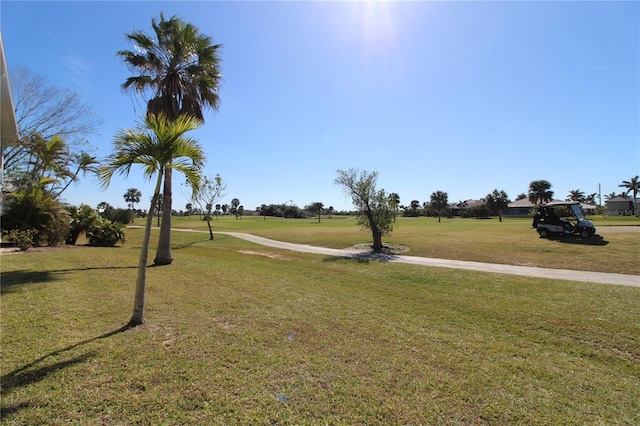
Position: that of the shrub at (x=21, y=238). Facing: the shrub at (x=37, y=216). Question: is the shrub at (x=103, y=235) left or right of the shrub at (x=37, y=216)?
right

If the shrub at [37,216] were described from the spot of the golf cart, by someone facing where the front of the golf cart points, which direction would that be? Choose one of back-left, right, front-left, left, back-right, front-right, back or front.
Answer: back-right

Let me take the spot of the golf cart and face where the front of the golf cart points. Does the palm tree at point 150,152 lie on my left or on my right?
on my right

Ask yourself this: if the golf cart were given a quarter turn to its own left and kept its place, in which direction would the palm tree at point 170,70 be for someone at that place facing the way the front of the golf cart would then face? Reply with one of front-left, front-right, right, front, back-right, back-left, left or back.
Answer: back-left

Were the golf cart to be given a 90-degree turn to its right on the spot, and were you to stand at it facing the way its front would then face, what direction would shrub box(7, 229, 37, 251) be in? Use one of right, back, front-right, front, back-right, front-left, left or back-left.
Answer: front-right

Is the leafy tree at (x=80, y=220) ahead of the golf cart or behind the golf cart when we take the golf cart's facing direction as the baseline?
behind

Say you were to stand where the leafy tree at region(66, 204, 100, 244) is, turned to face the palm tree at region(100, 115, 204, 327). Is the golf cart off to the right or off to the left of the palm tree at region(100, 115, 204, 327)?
left

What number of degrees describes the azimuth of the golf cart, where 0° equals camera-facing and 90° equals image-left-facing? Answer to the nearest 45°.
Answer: approximately 270°

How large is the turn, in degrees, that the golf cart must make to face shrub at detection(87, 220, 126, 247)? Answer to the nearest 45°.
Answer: approximately 135° to its right
